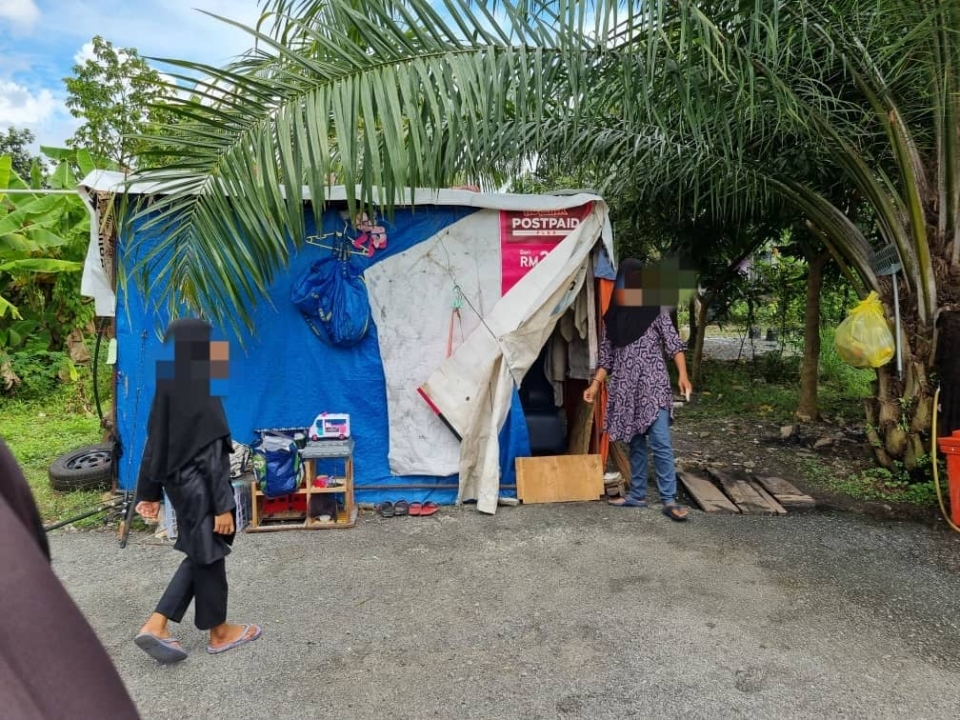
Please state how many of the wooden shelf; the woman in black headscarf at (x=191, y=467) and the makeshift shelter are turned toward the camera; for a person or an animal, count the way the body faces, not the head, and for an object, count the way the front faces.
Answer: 2

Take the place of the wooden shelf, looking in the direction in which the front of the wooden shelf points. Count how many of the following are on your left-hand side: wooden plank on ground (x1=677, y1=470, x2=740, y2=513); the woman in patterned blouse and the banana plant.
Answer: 2

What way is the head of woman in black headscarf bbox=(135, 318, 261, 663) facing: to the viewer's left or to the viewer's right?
to the viewer's right

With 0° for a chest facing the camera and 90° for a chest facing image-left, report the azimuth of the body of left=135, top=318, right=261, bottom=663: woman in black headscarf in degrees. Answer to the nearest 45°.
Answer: approximately 270°

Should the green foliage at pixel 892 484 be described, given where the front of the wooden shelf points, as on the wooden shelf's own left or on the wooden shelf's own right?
on the wooden shelf's own left

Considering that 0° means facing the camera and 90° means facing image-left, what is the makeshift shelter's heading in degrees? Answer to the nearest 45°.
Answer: approximately 0°
